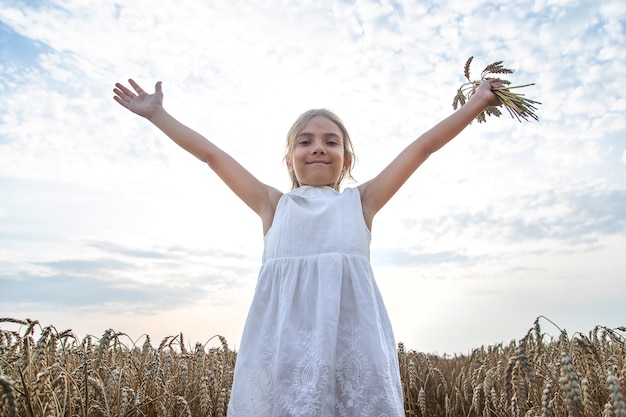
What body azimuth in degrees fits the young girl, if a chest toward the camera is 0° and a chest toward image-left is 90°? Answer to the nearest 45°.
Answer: approximately 0°
